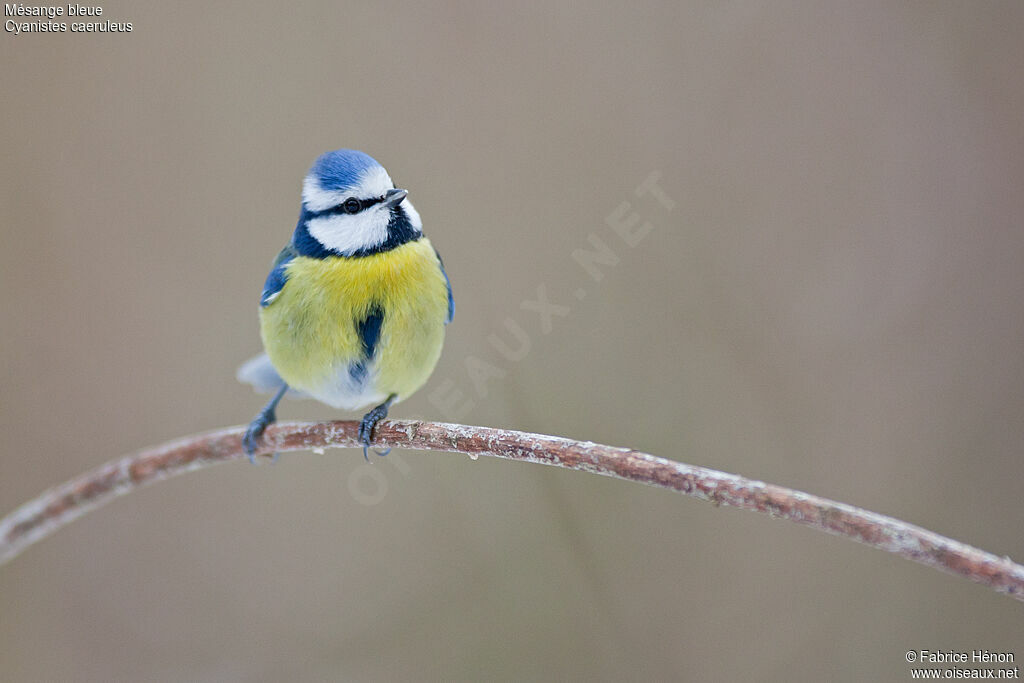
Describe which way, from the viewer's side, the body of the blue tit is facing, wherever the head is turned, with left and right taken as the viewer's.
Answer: facing the viewer and to the right of the viewer
